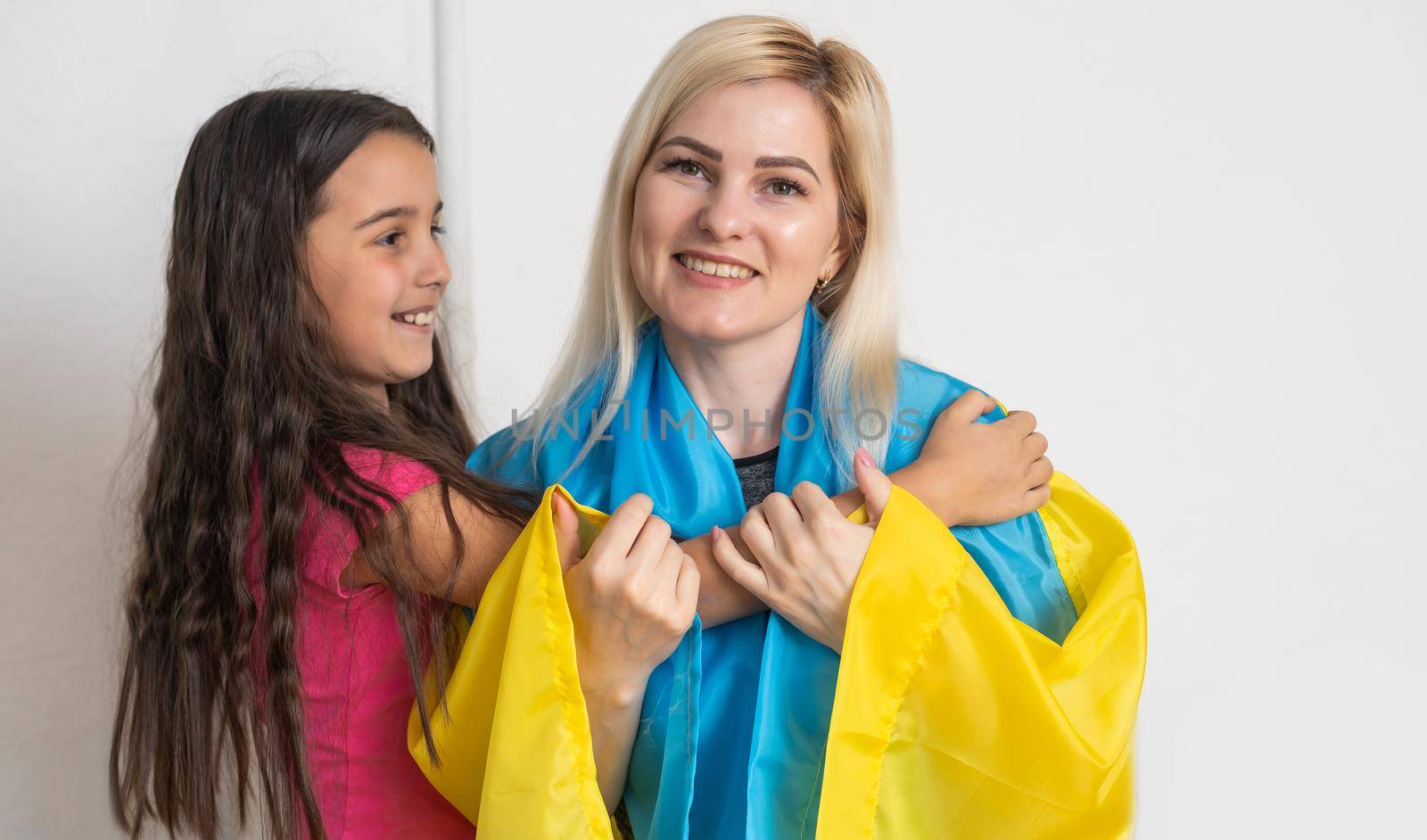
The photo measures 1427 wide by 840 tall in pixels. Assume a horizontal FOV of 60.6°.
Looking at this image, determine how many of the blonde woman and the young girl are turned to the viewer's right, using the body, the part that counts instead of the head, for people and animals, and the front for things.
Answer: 1

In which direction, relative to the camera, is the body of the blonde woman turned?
toward the camera

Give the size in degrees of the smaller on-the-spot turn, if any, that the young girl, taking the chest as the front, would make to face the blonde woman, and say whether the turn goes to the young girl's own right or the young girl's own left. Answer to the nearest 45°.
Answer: approximately 45° to the young girl's own right

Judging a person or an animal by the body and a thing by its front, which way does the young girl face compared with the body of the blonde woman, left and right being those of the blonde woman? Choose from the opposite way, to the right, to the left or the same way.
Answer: to the left

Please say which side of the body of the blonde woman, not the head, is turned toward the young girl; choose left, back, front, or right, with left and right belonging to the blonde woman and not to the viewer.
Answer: right

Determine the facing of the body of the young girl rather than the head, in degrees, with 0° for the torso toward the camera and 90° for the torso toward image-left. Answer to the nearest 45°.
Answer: approximately 270°

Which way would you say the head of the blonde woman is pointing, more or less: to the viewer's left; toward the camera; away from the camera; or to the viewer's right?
toward the camera

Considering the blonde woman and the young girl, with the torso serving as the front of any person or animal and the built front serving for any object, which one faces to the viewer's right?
the young girl
